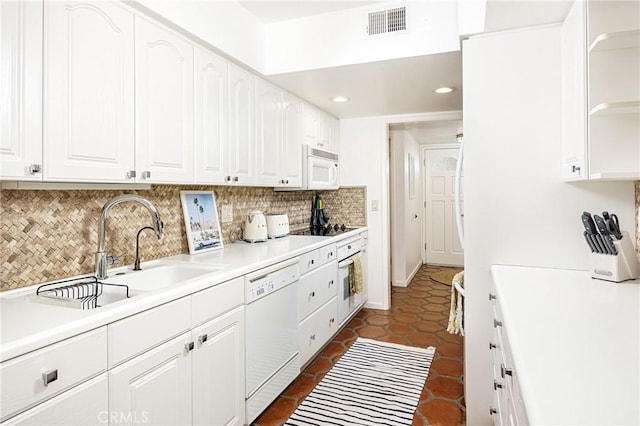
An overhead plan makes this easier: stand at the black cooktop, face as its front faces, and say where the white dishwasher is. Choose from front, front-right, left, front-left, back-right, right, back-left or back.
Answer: front-right

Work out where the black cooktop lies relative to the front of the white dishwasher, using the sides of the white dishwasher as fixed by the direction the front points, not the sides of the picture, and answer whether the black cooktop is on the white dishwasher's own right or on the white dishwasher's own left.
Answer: on the white dishwasher's own left

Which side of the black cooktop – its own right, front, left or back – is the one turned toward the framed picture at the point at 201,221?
right

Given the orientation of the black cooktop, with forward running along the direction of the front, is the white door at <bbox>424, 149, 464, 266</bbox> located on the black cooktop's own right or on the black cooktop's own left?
on the black cooktop's own left

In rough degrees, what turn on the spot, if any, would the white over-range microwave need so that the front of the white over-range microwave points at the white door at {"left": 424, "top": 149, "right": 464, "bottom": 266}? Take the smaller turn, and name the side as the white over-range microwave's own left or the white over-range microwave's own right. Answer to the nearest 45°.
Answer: approximately 90° to the white over-range microwave's own left

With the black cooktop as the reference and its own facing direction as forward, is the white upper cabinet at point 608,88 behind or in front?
in front

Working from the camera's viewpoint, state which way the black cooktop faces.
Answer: facing the viewer and to the right of the viewer

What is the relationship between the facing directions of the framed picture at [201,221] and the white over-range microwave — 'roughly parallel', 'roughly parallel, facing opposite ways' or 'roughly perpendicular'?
roughly parallel

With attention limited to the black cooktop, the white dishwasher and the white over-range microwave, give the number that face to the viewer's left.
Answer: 0
